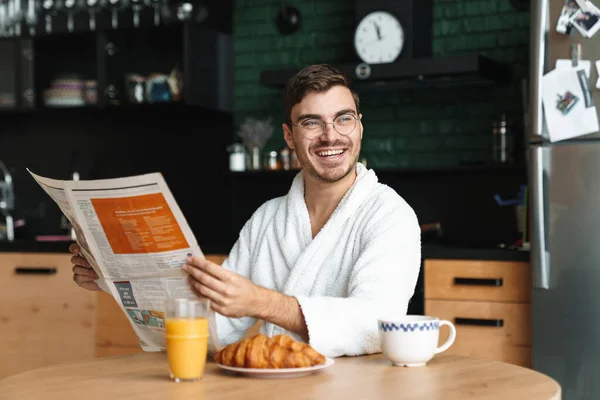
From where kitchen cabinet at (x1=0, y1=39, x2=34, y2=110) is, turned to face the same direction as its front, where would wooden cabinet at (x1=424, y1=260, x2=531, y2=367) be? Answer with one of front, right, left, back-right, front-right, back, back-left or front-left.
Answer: front-left

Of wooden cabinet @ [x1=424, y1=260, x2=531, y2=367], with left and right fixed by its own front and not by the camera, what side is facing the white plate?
front

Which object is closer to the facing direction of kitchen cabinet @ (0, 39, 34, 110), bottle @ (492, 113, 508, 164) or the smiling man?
the smiling man

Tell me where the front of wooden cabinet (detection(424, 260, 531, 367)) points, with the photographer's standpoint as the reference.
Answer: facing the viewer

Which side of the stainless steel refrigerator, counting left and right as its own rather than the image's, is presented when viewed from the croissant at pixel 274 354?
front

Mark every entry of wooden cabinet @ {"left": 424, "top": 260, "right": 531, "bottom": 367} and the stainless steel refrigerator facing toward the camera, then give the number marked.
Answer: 2

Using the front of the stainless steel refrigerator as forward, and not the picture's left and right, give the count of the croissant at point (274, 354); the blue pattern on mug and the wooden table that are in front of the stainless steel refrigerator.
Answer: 3

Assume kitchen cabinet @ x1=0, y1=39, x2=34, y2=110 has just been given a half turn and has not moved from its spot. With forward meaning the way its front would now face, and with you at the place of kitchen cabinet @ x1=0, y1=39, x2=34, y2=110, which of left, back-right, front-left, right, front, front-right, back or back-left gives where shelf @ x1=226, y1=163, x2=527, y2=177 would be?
back-right

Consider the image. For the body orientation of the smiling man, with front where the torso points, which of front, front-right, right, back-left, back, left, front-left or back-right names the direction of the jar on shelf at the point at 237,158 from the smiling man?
back-right

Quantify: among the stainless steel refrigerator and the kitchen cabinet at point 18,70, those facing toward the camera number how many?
2

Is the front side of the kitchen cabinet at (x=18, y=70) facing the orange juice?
yes

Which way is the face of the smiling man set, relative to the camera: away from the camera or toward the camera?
toward the camera

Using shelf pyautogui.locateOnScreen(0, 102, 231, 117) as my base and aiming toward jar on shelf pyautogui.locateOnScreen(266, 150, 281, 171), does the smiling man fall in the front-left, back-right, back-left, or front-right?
front-right

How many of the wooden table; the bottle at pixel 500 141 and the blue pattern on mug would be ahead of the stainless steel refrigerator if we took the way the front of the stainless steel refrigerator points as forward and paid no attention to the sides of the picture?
2

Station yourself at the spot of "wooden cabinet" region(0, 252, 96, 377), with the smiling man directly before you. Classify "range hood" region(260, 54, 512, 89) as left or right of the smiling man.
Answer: left

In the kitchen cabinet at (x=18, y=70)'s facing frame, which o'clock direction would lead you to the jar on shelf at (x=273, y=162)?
The jar on shelf is roughly at 10 o'clock from the kitchen cabinet.

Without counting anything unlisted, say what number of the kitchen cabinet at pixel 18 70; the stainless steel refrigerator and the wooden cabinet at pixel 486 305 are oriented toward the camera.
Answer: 3
